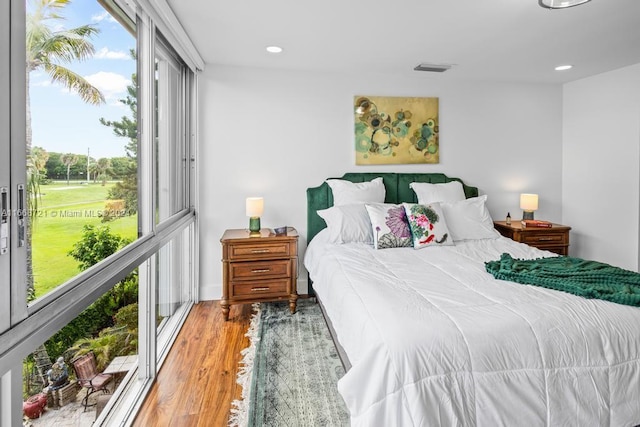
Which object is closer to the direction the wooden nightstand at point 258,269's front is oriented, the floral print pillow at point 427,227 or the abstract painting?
the floral print pillow

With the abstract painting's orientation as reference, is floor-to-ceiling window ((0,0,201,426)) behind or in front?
in front

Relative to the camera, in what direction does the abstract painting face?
facing the viewer

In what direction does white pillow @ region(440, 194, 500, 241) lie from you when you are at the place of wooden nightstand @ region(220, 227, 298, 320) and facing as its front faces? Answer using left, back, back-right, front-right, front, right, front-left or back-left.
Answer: left

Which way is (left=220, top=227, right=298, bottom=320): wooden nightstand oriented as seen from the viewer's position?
toward the camera

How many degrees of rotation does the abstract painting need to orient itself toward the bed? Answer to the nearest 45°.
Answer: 0° — it already faces it

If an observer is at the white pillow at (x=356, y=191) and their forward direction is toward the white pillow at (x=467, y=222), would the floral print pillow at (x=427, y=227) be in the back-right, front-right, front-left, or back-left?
front-right

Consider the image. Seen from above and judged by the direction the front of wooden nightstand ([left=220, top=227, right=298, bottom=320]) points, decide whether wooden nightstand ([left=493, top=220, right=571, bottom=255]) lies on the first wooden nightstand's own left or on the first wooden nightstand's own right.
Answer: on the first wooden nightstand's own left

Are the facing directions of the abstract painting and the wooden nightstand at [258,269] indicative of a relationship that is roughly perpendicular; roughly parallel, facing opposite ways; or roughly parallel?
roughly parallel
